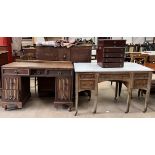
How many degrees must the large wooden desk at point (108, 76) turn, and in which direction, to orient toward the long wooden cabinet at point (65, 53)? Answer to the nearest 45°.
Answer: approximately 135° to its right

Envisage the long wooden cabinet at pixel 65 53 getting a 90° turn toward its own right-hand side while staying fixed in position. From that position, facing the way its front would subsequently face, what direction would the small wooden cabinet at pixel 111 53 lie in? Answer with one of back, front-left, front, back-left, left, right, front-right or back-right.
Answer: back-left

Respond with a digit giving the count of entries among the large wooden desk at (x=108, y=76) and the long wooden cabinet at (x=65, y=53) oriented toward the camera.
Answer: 2

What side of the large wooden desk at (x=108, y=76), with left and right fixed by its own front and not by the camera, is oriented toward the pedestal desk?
right

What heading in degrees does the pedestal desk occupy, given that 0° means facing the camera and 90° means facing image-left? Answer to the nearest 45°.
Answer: approximately 0°

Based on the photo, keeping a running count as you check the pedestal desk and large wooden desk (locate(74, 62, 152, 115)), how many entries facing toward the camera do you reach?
2

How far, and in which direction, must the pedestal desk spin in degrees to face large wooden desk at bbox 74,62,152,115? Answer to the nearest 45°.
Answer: approximately 90° to its left
